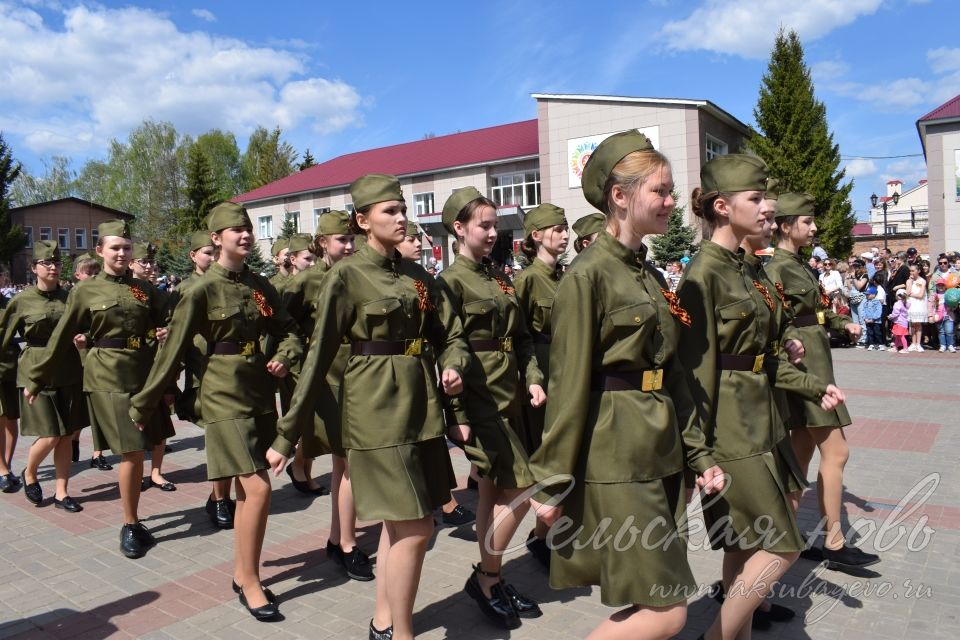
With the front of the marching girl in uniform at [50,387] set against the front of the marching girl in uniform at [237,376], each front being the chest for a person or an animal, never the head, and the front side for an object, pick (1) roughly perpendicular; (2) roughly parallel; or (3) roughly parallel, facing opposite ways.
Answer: roughly parallel

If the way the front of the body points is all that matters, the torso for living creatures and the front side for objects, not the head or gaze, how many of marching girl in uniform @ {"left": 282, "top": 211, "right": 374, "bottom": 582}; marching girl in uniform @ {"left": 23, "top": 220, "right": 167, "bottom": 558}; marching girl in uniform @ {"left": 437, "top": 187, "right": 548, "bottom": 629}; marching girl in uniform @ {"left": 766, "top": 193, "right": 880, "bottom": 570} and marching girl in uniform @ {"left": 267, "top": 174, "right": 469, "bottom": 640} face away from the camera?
0

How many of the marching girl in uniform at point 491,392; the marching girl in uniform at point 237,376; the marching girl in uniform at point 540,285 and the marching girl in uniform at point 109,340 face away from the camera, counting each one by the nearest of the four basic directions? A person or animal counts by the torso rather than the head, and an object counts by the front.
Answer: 0

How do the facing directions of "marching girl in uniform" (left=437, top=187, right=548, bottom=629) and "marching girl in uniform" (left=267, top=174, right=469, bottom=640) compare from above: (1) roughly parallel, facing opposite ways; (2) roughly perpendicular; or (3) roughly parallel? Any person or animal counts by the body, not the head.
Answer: roughly parallel

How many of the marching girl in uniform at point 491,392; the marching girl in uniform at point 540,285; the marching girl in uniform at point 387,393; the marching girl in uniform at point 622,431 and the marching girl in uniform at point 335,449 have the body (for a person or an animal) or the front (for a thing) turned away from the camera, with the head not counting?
0

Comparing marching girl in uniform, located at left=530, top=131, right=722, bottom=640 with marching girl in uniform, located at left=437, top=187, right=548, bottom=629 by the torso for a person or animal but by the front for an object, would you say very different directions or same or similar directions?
same or similar directions

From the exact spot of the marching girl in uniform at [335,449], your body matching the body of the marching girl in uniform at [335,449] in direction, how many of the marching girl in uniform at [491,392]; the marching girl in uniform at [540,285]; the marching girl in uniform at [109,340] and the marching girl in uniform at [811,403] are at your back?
1

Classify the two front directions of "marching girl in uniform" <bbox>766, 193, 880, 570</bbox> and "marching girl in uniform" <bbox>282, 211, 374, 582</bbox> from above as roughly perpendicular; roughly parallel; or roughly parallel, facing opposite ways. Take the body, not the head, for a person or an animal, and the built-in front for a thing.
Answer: roughly parallel
